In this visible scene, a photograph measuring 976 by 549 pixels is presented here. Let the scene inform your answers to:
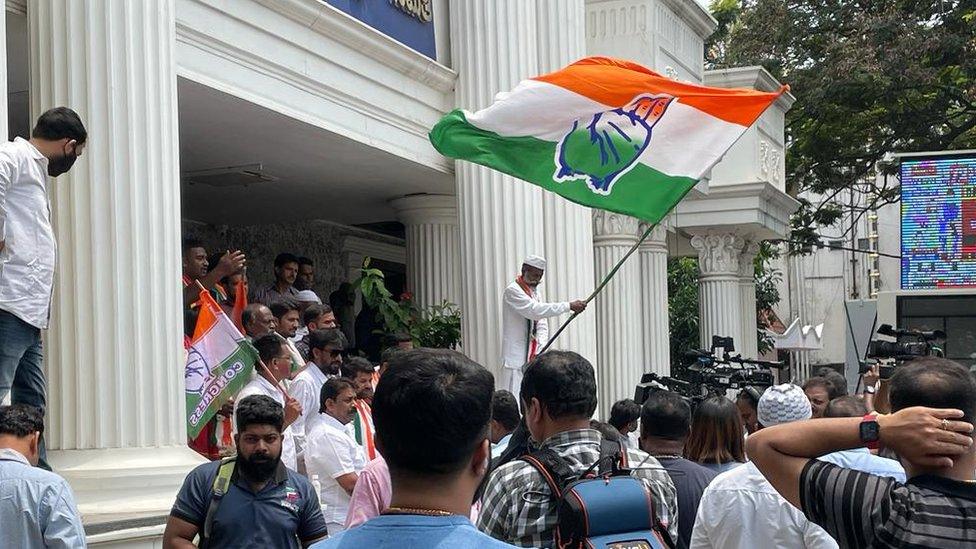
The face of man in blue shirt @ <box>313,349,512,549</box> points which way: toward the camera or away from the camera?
away from the camera

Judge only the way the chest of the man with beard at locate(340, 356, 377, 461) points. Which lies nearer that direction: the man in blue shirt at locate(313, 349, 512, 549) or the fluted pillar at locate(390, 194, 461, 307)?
the man in blue shirt

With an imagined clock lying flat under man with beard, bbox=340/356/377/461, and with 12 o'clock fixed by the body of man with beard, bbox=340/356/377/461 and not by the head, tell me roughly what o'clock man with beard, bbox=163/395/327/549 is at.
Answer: man with beard, bbox=163/395/327/549 is roughly at 2 o'clock from man with beard, bbox=340/356/377/461.

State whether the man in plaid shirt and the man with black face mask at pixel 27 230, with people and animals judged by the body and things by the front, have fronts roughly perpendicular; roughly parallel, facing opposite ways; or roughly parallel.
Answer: roughly perpendicular

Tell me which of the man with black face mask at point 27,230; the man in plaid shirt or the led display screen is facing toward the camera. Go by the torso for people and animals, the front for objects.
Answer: the led display screen

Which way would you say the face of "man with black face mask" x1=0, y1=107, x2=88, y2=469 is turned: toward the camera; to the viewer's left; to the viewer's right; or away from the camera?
to the viewer's right

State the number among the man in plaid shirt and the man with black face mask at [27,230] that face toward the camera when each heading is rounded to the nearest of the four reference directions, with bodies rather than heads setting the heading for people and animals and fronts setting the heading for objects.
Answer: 0

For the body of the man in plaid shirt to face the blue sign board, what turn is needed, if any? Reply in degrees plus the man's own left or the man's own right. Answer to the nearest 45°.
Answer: approximately 45° to the man's own right

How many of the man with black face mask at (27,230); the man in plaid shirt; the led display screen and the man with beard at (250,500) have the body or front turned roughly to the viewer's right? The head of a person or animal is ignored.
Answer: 1

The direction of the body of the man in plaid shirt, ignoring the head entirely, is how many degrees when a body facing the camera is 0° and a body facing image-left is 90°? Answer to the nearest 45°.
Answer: approximately 135°

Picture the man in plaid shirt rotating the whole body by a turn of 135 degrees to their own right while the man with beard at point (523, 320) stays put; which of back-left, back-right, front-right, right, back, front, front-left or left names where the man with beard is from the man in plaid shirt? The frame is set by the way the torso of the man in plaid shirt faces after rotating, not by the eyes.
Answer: left

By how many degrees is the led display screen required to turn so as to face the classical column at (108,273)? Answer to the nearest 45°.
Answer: approximately 45° to its right

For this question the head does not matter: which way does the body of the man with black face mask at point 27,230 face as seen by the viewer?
to the viewer's right

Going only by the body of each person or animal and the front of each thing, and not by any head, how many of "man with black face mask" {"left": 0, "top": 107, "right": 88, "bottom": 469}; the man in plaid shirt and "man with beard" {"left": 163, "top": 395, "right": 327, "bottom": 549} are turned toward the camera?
1
